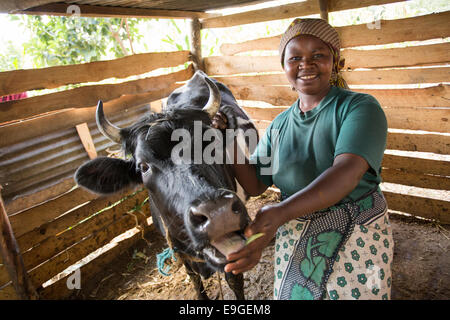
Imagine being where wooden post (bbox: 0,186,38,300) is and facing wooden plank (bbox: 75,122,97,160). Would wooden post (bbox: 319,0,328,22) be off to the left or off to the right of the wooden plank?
right

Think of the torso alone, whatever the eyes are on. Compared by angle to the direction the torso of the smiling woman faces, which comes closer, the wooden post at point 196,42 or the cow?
the cow

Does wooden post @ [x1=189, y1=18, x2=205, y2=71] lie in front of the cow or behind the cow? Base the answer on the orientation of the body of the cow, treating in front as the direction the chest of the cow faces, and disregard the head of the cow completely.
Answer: behind

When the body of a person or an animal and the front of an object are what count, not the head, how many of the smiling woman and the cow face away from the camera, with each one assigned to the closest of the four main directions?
0

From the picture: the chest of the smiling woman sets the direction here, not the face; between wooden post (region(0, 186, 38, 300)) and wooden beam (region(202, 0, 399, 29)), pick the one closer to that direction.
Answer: the wooden post

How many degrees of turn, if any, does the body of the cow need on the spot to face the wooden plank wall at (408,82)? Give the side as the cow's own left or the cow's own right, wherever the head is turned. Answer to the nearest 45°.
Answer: approximately 135° to the cow's own left

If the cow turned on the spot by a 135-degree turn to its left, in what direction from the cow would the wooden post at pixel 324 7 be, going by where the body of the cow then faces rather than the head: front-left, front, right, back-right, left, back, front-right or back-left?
front

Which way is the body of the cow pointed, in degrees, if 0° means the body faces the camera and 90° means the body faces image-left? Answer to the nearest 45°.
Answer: approximately 0°
